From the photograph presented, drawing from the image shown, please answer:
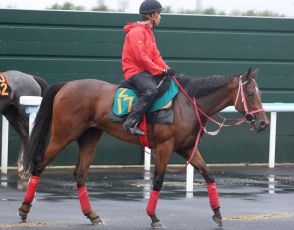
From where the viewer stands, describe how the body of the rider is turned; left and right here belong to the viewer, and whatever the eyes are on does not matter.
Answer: facing to the right of the viewer

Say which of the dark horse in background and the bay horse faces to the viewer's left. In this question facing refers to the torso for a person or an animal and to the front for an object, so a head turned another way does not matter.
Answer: the dark horse in background

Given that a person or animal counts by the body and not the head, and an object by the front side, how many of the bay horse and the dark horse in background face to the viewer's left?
1

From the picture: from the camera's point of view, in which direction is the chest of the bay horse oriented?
to the viewer's right

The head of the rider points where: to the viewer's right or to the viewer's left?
to the viewer's right

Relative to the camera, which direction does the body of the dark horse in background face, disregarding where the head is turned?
to the viewer's left
